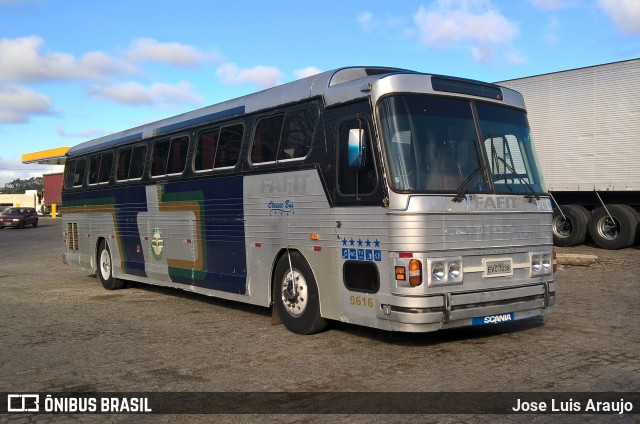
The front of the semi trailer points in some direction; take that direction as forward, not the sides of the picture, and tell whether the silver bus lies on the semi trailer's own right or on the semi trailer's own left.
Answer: on the semi trailer's own right

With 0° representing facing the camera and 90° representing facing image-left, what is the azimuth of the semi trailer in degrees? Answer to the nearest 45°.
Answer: approximately 315°

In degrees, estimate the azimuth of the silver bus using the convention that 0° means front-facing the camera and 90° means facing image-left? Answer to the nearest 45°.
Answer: approximately 315°

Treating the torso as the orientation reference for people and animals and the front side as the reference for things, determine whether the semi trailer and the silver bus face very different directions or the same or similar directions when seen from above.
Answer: same or similar directions

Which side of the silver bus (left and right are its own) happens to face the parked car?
back

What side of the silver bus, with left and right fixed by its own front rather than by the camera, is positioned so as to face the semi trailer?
left

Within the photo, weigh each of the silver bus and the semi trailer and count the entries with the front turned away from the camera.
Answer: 0
